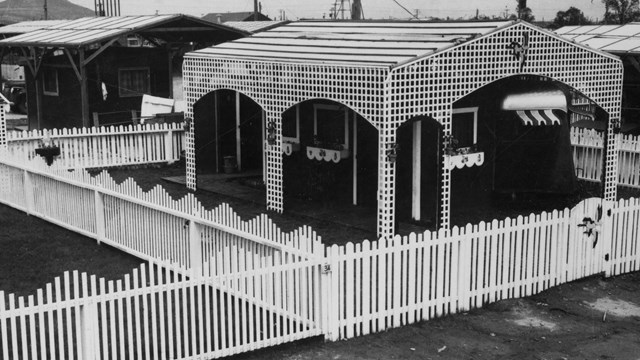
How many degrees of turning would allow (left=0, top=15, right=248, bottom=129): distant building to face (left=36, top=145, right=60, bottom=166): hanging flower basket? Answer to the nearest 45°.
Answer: approximately 45° to its right

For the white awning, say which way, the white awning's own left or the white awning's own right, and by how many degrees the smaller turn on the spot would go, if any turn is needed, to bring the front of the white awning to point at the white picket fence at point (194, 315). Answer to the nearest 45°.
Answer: approximately 45° to the white awning's own right

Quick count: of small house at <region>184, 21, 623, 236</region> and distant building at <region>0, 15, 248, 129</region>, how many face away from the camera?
0

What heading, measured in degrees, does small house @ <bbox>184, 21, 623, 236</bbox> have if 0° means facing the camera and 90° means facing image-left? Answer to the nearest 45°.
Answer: approximately 315°

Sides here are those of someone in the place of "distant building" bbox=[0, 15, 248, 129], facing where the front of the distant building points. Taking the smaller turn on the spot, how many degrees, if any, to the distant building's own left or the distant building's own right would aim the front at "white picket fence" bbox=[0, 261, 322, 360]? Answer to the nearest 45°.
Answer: approximately 45° to the distant building's own right

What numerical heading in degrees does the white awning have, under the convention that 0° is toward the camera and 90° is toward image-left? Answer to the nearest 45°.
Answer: approximately 315°

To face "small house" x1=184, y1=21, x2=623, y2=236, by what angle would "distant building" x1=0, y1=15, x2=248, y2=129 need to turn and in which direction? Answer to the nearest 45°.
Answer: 0° — it already faces it

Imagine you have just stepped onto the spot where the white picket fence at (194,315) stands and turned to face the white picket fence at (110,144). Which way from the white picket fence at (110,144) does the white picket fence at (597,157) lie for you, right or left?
right

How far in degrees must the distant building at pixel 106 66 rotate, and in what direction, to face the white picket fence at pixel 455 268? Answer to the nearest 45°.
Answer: approximately 45° to its right

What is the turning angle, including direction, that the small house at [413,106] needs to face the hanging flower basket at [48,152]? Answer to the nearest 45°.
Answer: approximately 135° to its right

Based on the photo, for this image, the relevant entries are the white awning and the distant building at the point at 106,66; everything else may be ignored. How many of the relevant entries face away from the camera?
0

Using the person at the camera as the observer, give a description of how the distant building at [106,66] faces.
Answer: facing the viewer and to the right of the viewer

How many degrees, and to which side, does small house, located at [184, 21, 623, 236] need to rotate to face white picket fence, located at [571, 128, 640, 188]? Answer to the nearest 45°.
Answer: approximately 90° to its left
